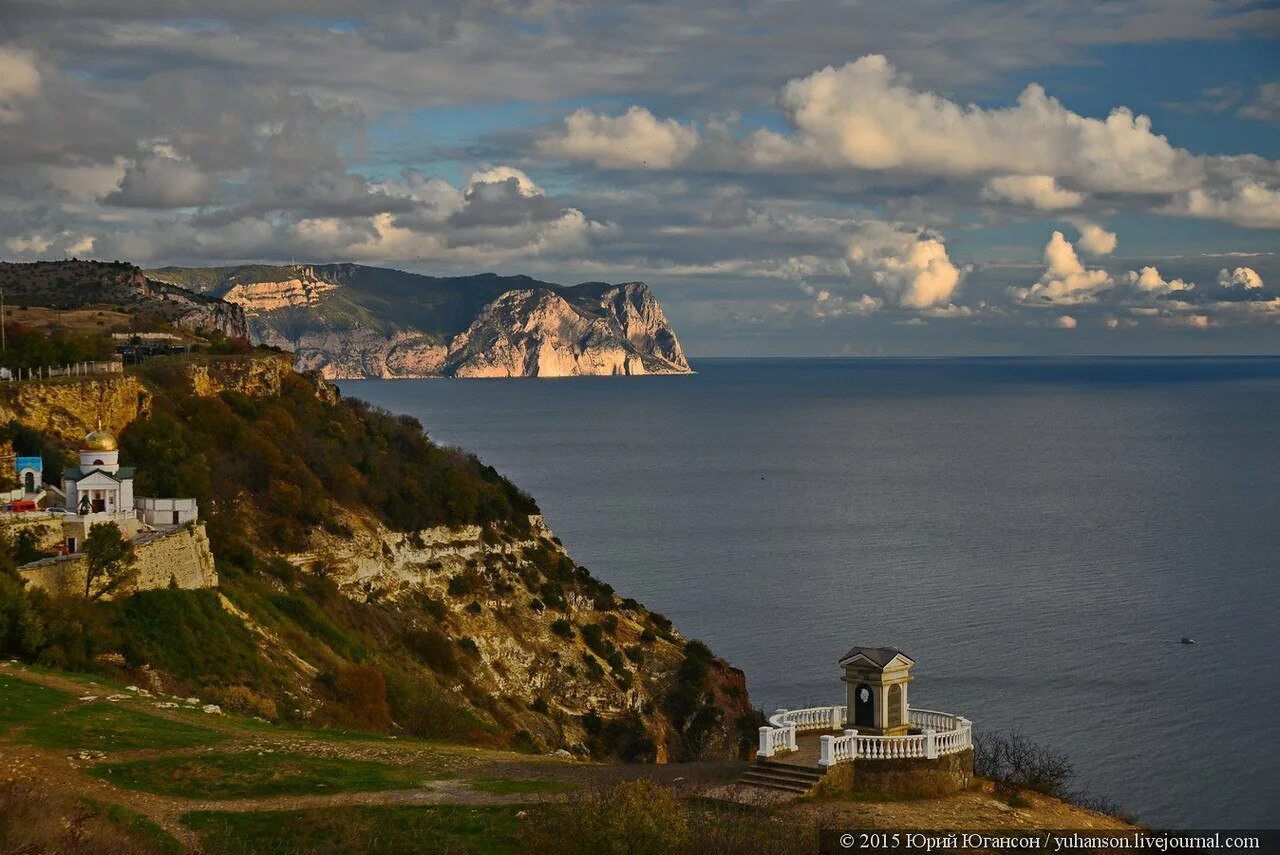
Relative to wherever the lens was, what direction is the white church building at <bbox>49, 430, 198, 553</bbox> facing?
facing the viewer

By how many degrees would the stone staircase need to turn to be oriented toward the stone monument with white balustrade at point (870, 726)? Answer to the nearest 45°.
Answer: approximately 180°

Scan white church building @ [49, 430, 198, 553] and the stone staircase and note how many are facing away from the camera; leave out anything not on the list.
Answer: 0

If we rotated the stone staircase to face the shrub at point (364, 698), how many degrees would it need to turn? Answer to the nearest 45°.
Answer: approximately 90° to its right

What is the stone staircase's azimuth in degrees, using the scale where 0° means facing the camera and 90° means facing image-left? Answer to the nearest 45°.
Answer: approximately 45°

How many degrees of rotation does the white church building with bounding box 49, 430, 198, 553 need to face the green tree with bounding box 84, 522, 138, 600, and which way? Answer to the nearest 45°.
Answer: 0° — it already faces it

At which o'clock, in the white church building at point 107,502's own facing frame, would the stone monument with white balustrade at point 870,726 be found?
The stone monument with white balustrade is roughly at 11 o'clock from the white church building.

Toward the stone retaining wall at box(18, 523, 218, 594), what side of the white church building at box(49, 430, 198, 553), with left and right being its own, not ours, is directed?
front

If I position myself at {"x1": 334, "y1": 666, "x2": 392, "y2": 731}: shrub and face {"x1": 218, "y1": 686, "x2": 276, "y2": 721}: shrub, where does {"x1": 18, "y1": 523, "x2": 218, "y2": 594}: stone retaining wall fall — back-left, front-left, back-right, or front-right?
front-right

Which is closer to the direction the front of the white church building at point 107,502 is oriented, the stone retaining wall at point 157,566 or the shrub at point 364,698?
the stone retaining wall

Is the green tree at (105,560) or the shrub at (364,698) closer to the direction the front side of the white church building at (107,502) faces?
the green tree
